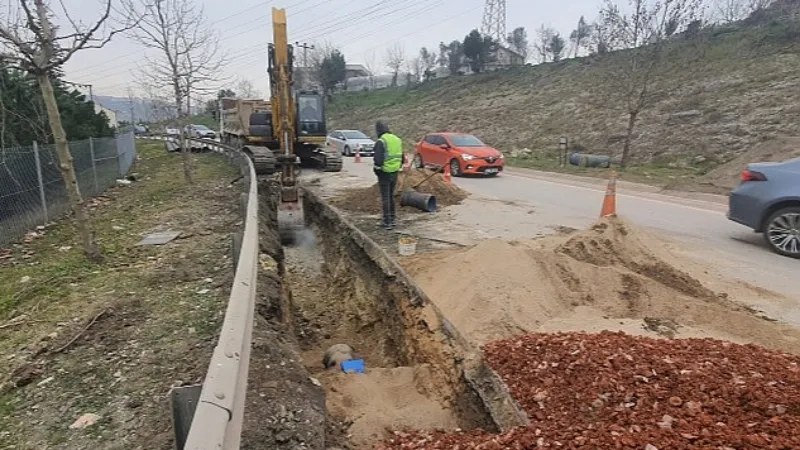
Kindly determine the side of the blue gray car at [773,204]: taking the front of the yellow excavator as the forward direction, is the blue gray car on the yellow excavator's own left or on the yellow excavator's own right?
on the yellow excavator's own left

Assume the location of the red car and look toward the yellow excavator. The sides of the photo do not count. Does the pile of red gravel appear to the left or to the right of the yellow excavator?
left

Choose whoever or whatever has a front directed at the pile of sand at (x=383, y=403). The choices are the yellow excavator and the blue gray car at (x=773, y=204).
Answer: the yellow excavator

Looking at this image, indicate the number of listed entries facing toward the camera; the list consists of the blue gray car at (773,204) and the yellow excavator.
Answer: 1

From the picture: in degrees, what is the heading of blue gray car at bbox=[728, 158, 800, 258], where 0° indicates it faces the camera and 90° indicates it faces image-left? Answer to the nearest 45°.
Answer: approximately 270°

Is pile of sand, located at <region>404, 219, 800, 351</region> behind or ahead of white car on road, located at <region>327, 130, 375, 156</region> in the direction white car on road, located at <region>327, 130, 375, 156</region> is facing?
ahead

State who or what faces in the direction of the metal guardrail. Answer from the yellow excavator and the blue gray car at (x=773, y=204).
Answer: the yellow excavator

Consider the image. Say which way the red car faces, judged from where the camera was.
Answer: facing the viewer and to the right of the viewer

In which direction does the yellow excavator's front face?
toward the camera

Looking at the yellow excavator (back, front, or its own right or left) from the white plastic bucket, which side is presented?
front

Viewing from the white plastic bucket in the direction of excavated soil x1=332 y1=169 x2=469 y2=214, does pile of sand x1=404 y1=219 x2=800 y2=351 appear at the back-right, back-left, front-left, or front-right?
back-right
